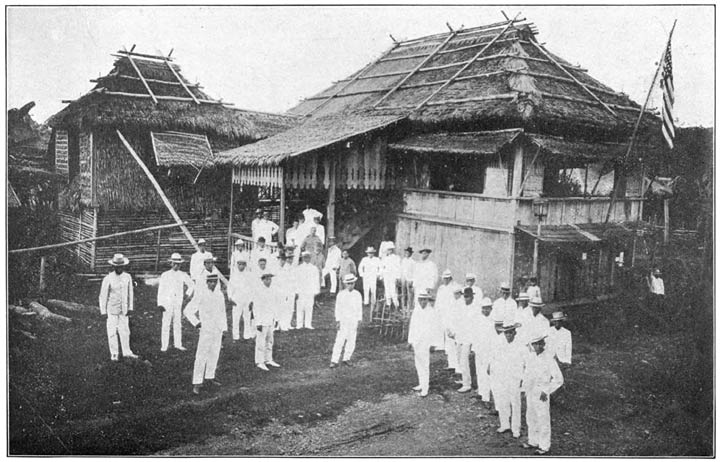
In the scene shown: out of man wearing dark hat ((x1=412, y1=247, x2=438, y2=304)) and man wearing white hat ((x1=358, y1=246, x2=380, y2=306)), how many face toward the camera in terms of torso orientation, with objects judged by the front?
2

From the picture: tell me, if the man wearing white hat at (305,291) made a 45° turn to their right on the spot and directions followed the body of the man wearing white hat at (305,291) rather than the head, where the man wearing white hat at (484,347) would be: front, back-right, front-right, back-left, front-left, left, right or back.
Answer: left

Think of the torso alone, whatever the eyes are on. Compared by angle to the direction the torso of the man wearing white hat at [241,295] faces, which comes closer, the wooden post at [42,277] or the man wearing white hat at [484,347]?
the man wearing white hat

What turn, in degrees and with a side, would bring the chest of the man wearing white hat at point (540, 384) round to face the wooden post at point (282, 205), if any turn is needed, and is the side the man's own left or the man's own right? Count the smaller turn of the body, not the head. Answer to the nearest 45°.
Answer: approximately 90° to the man's own right

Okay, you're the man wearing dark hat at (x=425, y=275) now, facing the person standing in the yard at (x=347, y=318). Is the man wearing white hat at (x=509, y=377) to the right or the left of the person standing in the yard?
left

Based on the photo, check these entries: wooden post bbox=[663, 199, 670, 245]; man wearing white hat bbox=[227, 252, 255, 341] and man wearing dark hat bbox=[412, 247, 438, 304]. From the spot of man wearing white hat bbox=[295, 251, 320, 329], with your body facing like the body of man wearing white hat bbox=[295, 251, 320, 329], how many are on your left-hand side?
2

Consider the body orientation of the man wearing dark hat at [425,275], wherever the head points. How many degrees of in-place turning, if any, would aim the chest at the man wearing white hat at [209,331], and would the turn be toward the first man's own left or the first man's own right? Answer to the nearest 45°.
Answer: approximately 45° to the first man's own right

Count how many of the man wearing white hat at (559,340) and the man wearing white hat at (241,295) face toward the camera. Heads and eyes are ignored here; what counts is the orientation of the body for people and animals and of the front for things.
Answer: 2

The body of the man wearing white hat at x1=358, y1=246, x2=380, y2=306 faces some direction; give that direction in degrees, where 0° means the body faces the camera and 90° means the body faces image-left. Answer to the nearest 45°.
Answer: approximately 0°

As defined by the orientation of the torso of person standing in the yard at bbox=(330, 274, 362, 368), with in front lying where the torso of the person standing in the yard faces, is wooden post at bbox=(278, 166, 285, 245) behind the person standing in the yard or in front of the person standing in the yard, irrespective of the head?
behind

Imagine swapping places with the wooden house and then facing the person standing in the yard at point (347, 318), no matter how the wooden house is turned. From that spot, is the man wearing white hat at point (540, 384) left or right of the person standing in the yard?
left

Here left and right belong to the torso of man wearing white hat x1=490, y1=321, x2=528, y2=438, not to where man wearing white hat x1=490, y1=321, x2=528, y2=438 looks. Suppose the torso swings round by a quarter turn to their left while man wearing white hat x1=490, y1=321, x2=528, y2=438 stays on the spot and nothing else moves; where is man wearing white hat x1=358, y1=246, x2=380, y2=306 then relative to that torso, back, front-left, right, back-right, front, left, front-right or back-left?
back-left

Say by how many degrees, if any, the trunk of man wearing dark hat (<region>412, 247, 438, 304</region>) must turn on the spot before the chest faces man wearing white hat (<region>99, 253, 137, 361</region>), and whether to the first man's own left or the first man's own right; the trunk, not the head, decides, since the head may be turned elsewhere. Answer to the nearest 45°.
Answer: approximately 45° to the first man's own right
